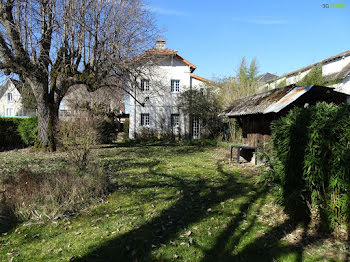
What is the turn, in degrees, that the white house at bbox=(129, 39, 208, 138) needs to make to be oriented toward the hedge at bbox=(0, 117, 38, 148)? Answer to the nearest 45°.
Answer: approximately 45° to its right

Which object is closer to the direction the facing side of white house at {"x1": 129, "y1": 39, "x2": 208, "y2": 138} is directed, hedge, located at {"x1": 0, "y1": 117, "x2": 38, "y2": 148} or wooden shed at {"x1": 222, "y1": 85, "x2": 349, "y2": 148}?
the wooden shed

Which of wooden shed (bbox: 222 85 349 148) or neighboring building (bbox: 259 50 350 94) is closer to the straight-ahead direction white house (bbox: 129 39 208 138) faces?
the wooden shed

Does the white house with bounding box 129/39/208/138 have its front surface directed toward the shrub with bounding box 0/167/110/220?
yes

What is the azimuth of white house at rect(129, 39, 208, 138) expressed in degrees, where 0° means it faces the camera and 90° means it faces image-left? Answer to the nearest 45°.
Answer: approximately 0°

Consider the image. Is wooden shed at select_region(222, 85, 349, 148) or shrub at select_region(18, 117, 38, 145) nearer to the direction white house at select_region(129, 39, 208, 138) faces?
the wooden shed

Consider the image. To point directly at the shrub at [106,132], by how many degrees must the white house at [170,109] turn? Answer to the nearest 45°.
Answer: approximately 45° to its right

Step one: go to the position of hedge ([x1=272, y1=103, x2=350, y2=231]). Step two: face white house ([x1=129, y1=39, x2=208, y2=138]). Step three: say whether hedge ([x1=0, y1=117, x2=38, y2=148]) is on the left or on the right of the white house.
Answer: left
